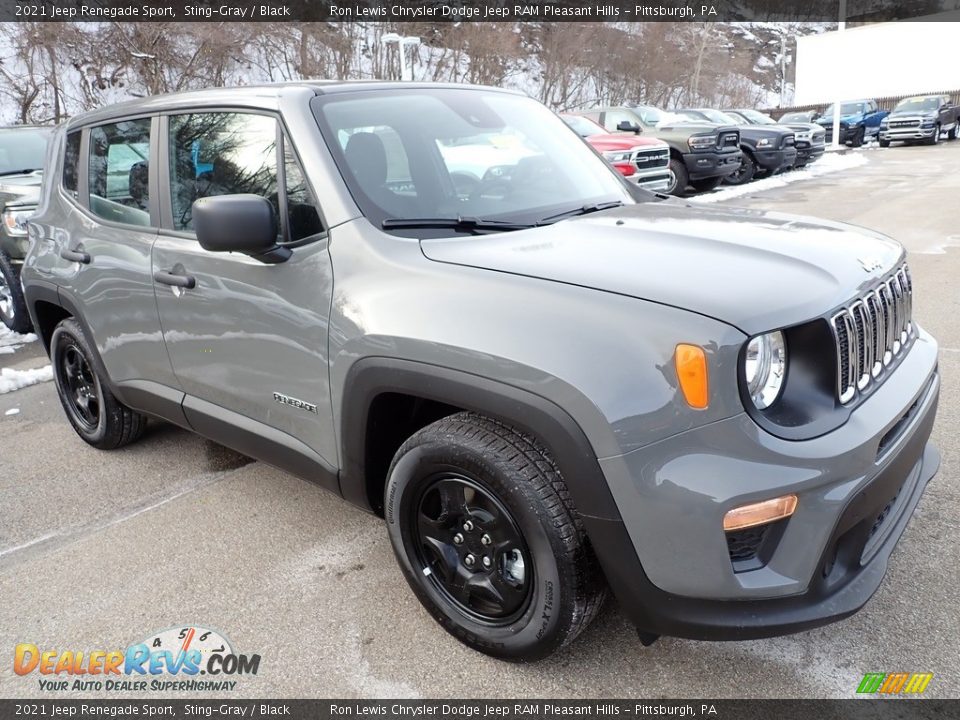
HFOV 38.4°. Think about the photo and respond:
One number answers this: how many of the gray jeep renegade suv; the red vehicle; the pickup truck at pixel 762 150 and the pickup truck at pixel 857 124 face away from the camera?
0

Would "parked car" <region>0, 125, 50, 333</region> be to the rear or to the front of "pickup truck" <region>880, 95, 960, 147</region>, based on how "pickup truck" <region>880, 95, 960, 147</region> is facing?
to the front

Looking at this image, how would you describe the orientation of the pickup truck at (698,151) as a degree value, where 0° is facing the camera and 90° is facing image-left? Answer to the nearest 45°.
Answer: approximately 315°

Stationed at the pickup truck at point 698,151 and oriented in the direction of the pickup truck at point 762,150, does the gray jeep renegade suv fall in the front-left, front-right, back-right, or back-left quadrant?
back-right

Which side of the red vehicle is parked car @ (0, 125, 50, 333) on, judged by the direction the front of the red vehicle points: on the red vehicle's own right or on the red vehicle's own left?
on the red vehicle's own right

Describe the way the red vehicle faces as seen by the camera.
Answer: facing the viewer and to the right of the viewer

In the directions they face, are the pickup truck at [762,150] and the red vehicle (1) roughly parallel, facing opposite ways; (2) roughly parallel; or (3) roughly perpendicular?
roughly parallel

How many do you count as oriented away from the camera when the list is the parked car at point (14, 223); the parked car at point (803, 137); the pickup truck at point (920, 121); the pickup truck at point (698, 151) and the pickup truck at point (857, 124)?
0

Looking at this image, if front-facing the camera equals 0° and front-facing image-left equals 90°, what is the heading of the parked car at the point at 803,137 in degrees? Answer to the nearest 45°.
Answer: approximately 315°

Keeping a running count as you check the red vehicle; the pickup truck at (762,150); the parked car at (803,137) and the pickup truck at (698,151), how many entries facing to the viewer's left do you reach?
0

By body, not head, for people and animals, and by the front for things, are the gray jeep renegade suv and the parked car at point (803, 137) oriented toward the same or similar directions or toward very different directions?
same or similar directions

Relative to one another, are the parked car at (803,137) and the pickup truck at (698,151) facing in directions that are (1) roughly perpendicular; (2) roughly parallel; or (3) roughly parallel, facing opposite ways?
roughly parallel
